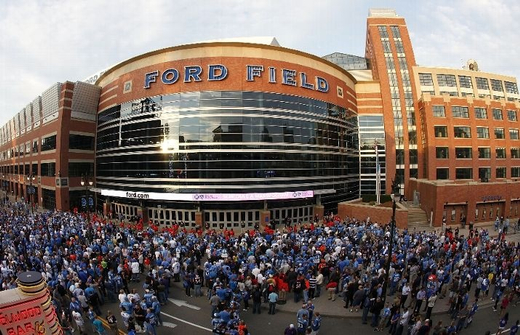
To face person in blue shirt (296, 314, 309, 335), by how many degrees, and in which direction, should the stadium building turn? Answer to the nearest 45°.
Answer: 0° — it already faces them

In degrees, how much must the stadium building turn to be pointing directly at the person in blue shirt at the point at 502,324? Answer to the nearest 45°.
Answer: approximately 45° to its left

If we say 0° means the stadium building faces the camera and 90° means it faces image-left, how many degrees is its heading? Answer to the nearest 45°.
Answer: approximately 0°
